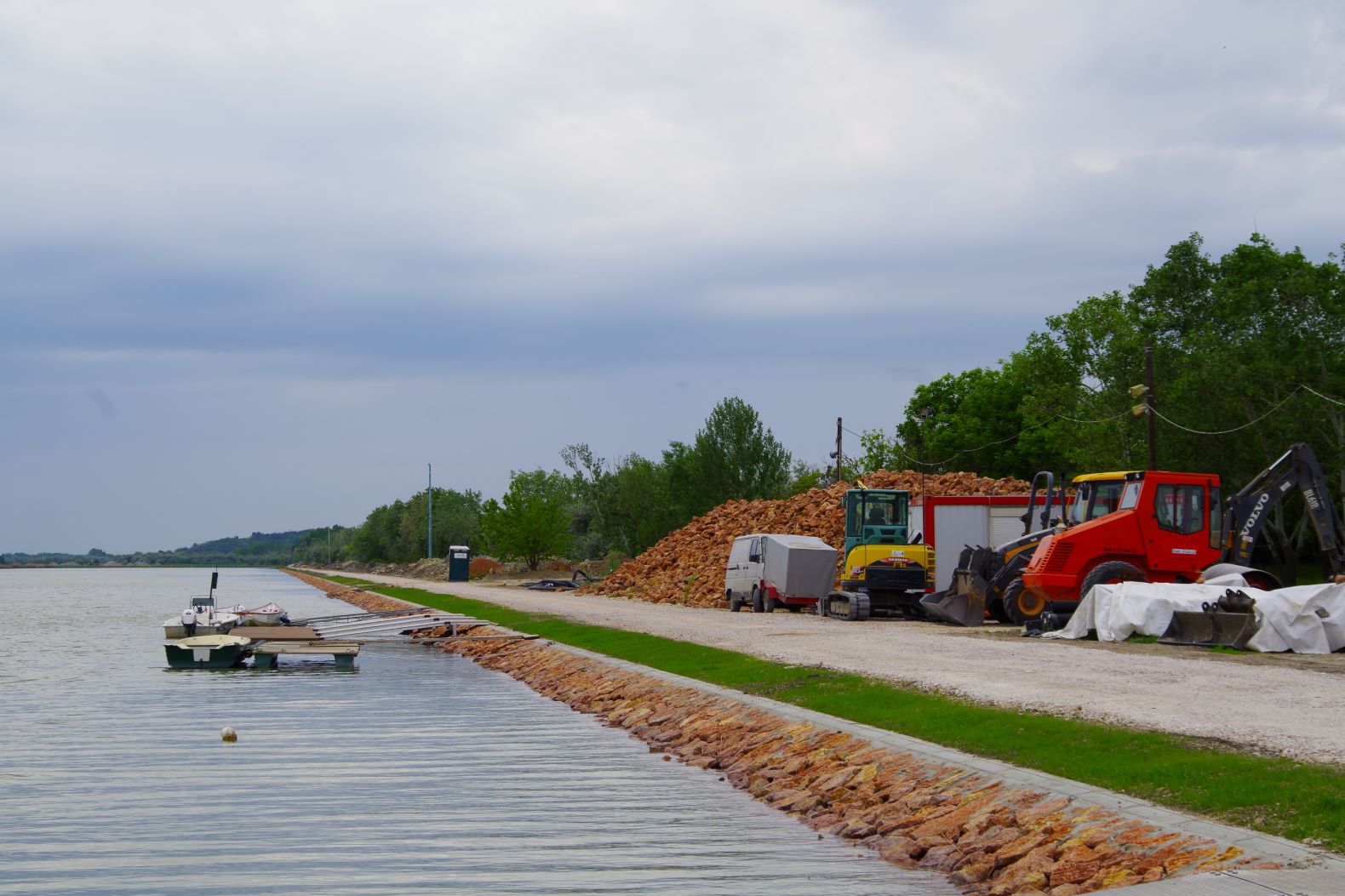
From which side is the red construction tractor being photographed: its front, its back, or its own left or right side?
left

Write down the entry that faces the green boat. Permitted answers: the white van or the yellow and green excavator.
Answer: the white van

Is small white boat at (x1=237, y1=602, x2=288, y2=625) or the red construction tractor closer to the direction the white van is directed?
the small white boat

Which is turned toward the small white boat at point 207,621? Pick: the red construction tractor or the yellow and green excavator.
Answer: the red construction tractor

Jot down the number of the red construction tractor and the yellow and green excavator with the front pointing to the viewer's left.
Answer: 1

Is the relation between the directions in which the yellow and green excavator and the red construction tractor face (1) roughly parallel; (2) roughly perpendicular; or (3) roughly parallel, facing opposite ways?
roughly perpendicular
